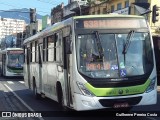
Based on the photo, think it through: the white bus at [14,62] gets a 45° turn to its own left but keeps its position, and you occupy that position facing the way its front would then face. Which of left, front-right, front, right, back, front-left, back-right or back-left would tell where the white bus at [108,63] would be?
front-right

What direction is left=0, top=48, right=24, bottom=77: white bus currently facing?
toward the camera
